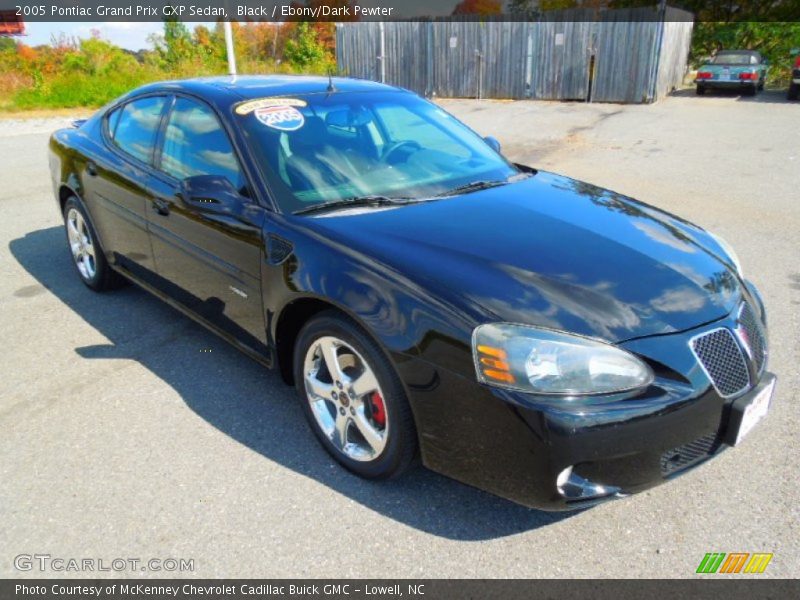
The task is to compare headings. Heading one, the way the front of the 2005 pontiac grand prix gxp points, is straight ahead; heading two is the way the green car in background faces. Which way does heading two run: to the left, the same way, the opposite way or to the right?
to the left

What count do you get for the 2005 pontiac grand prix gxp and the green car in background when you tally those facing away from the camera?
1

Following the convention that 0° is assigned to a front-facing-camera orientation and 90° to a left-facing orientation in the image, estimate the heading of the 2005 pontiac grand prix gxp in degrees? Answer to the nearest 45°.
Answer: approximately 315°

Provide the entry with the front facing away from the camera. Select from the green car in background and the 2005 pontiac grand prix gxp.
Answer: the green car in background

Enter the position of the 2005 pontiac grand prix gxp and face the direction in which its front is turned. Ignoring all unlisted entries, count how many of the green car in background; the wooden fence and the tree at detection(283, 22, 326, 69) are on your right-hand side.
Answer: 0

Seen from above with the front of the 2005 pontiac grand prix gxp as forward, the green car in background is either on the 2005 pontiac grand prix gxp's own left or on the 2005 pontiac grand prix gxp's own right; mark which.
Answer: on the 2005 pontiac grand prix gxp's own left

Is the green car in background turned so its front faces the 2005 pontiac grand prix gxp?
no

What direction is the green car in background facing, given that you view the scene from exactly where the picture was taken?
facing away from the viewer

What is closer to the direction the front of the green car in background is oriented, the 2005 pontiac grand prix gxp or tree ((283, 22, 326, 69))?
the tree

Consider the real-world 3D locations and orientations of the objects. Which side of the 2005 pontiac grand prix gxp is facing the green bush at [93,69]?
back

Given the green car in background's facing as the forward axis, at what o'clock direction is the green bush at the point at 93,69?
The green bush is roughly at 8 o'clock from the green car in background.

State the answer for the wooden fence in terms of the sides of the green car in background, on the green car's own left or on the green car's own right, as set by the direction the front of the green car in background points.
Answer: on the green car's own left

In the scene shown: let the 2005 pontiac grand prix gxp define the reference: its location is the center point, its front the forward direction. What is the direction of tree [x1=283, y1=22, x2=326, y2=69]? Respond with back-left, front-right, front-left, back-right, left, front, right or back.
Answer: back-left

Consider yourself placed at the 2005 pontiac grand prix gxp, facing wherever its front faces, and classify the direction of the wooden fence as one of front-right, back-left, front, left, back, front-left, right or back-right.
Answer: back-left

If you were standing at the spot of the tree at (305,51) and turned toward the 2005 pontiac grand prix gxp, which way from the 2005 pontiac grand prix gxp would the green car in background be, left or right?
left
